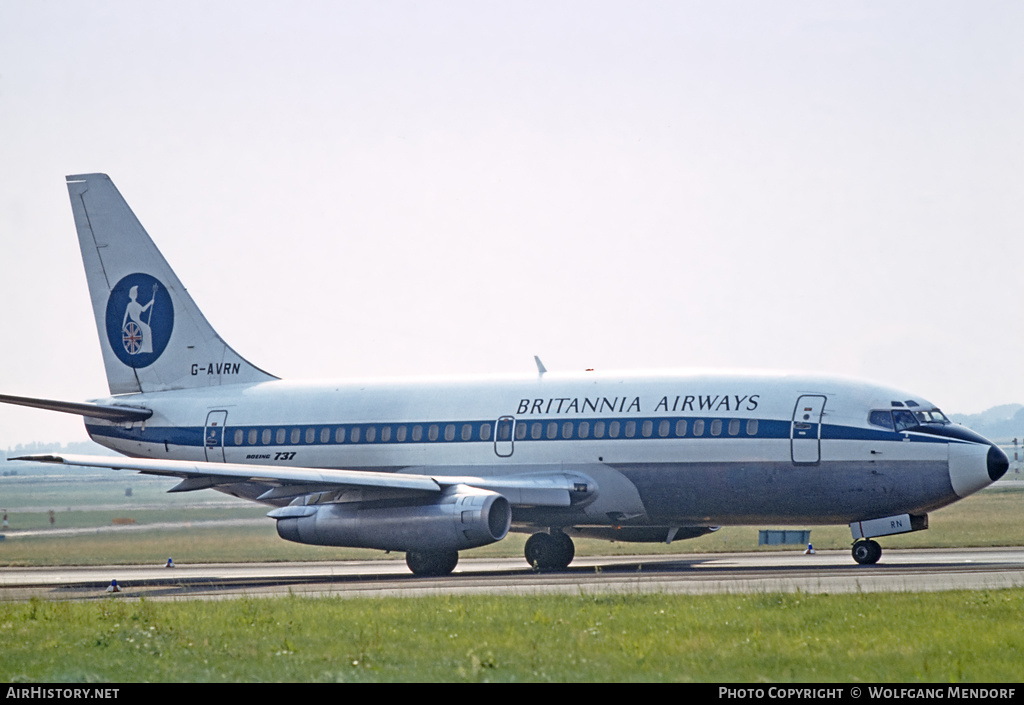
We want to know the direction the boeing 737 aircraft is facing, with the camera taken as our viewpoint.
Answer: facing the viewer and to the right of the viewer
